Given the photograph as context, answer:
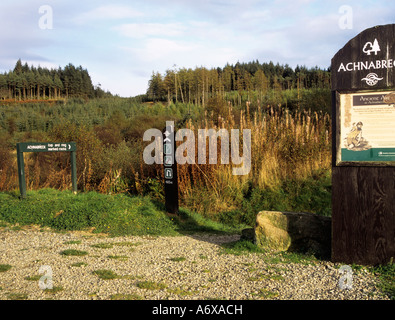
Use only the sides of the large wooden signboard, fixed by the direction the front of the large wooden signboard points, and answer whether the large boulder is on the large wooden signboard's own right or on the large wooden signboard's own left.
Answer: on the large wooden signboard's own right

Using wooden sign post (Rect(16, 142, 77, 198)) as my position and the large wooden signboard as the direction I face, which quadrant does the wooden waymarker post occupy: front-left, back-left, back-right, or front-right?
front-left

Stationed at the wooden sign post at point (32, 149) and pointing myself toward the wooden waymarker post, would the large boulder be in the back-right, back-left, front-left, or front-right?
front-right

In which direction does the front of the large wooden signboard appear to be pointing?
toward the camera

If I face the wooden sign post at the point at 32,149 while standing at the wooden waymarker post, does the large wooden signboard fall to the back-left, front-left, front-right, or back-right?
back-left

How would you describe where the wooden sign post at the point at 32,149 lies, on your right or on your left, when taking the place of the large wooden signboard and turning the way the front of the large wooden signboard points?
on your right

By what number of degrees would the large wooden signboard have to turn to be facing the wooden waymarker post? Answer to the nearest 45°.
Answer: approximately 135° to its right

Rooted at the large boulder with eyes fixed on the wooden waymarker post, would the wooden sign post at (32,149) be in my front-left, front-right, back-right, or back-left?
front-left
